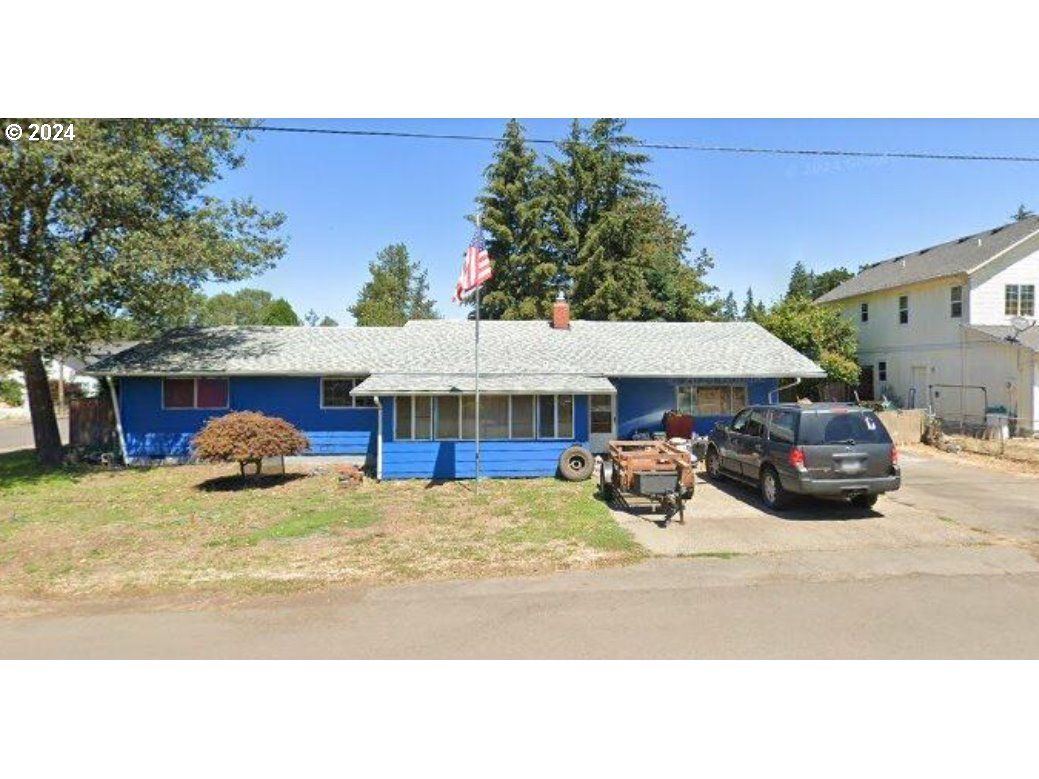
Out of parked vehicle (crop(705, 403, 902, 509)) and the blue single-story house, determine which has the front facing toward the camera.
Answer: the blue single-story house

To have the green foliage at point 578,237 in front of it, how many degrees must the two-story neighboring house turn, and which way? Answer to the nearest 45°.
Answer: approximately 135° to its right

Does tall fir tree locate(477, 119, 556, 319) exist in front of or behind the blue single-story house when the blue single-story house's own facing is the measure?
behind

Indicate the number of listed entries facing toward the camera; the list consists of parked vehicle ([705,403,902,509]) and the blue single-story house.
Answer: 1

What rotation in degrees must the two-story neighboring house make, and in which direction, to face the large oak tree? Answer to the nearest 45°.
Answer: approximately 90° to its right

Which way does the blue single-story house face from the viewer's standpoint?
toward the camera

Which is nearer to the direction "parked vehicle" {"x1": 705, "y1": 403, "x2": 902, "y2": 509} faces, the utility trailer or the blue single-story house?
the blue single-story house

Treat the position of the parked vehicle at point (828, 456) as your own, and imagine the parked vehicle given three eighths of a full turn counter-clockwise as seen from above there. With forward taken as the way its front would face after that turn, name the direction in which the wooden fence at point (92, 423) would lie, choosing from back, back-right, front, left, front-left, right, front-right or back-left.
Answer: right

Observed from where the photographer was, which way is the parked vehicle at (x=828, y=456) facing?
facing away from the viewer and to the left of the viewer

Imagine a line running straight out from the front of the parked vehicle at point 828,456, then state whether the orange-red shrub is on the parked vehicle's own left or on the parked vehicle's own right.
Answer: on the parked vehicle's own left

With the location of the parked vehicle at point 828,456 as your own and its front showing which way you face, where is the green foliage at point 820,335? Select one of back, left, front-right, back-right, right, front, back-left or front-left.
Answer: front-right

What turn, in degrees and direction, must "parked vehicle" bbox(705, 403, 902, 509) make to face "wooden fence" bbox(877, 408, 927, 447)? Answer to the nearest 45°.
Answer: approximately 45° to its right

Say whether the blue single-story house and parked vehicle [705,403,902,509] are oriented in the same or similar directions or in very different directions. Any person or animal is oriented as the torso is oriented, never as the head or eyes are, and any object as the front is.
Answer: very different directions

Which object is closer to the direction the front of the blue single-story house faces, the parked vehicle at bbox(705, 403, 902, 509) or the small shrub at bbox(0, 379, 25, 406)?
the parked vehicle

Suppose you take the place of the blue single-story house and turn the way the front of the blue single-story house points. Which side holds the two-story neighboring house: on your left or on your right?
on your left

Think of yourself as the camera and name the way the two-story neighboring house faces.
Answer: facing the viewer and to the right of the viewer

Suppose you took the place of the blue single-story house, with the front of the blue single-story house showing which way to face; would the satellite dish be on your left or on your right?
on your left
